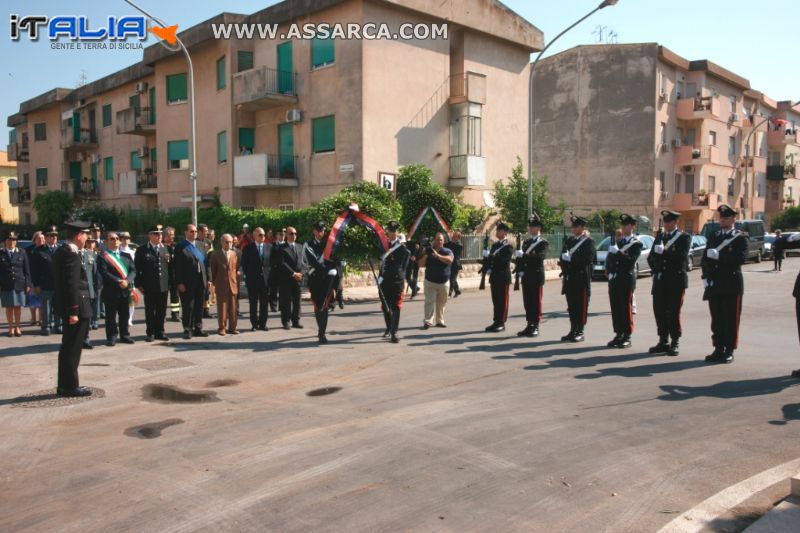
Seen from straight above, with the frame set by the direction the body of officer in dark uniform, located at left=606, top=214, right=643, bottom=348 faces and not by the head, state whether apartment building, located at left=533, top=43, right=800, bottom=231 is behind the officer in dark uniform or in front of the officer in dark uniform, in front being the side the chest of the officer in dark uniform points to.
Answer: behind

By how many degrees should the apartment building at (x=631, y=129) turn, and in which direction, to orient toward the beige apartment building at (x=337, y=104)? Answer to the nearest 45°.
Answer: approximately 90° to its right

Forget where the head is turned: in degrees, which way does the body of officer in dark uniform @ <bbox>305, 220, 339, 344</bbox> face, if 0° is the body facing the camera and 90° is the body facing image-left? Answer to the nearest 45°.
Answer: approximately 315°

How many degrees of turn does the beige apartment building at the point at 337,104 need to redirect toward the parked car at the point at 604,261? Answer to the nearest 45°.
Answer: approximately 90° to its left

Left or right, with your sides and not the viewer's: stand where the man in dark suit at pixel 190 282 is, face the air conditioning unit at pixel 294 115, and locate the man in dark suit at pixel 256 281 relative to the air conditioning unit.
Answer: right

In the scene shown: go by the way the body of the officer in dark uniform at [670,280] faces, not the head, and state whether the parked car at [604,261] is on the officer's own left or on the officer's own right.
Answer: on the officer's own right

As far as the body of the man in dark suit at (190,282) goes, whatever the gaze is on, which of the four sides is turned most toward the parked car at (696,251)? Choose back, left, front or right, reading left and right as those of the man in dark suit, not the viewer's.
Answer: left

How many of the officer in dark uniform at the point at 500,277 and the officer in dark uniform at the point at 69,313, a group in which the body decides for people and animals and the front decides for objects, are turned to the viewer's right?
1

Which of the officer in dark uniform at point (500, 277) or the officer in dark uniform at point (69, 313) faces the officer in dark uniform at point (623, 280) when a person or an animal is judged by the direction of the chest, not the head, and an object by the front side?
the officer in dark uniform at point (69, 313)

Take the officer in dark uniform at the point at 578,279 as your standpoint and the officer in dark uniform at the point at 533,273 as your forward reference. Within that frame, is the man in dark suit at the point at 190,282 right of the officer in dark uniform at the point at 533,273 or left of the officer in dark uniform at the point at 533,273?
left
